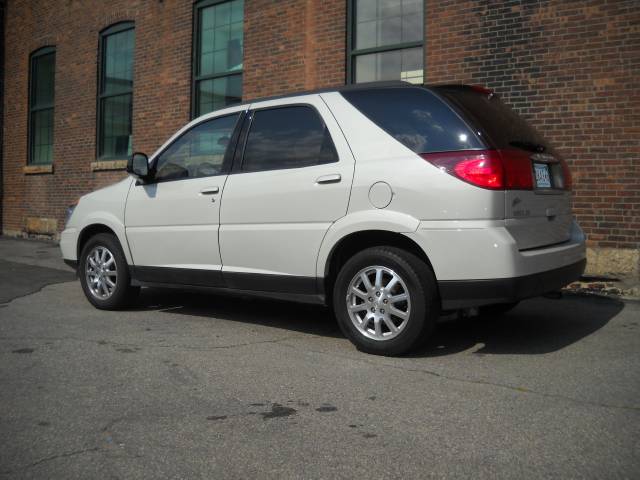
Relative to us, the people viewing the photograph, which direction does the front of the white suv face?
facing away from the viewer and to the left of the viewer
